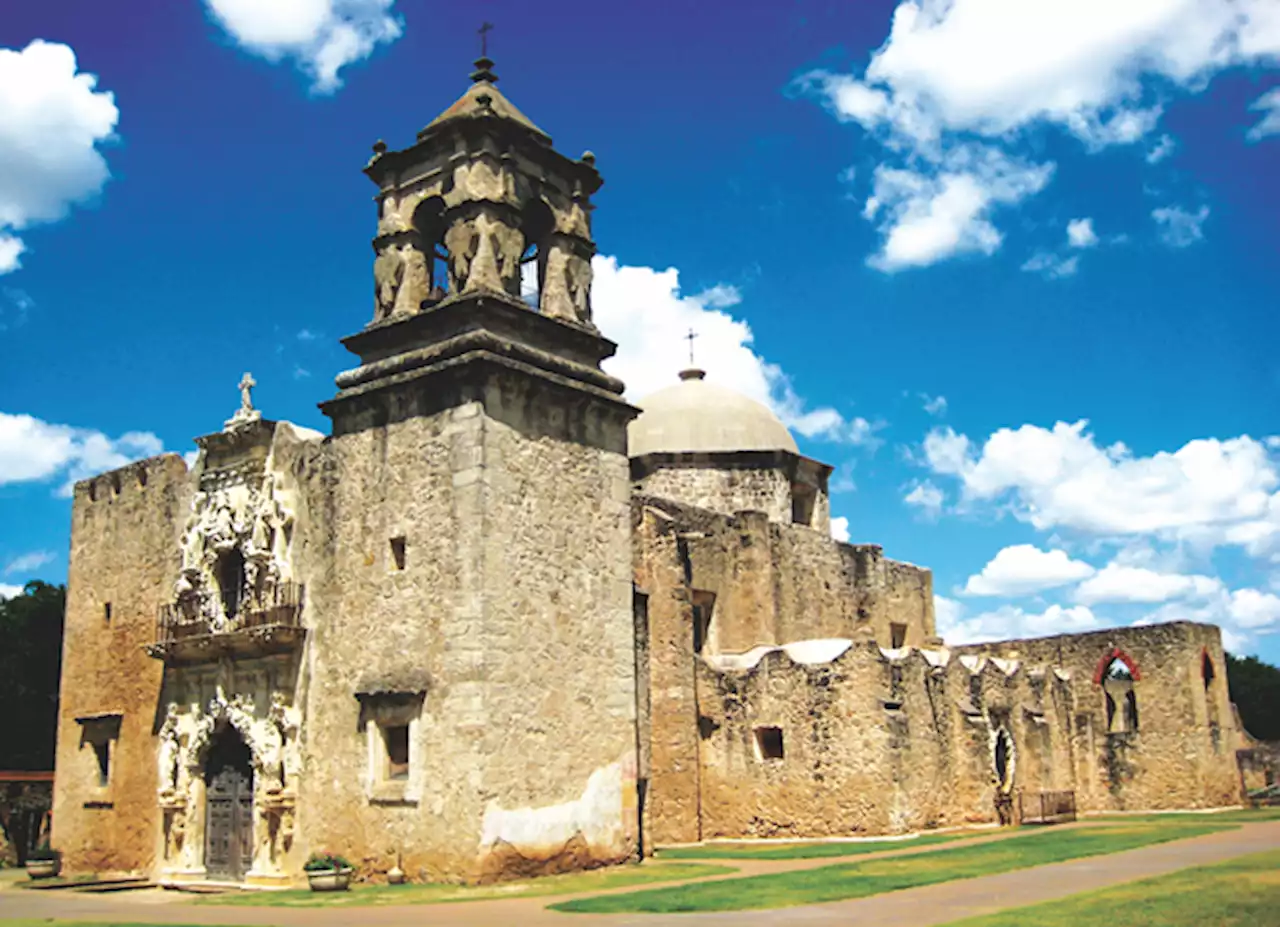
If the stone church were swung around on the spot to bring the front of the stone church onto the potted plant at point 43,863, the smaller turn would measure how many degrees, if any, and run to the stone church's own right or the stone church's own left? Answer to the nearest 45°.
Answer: approximately 45° to the stone church's own right

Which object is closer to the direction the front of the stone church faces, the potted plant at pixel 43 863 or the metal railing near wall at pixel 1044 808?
the potted plant

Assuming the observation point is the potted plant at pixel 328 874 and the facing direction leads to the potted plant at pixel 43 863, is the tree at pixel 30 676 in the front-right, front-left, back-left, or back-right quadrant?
front-right

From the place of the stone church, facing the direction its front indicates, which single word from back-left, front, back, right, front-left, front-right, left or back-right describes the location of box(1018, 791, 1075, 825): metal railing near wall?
back

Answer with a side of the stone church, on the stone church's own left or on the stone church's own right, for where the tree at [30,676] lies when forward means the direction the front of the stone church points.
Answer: on the stone church's own right

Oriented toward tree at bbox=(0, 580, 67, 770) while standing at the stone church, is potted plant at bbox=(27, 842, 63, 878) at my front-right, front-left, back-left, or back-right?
front-left
